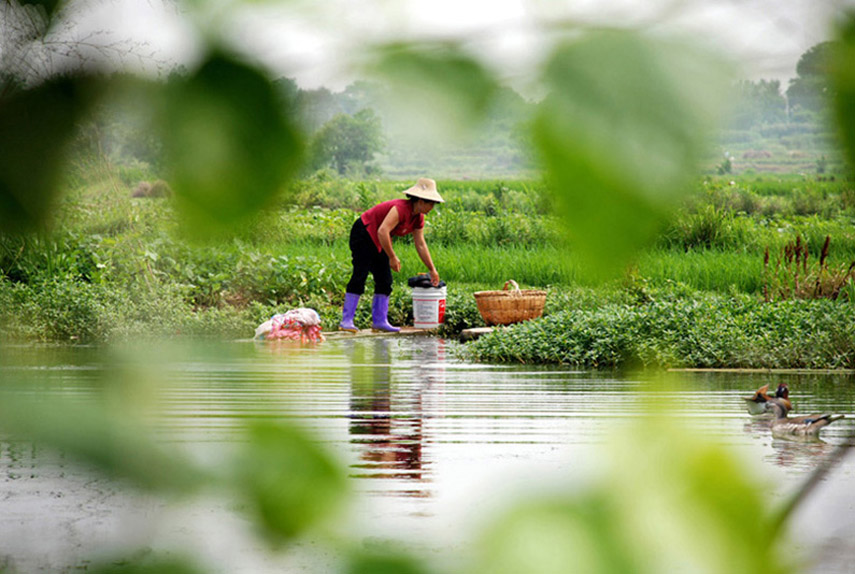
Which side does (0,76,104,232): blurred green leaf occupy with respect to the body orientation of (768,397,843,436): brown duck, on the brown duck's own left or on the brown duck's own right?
on the brown duck's own left

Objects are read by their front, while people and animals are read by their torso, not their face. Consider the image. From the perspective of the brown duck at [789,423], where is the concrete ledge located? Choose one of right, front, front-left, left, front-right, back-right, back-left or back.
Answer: front-right

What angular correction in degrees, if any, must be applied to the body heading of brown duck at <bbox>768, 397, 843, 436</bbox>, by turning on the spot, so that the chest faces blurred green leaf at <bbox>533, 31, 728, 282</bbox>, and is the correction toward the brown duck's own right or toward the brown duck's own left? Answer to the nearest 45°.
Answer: approximately 90° to the brown duck's own left

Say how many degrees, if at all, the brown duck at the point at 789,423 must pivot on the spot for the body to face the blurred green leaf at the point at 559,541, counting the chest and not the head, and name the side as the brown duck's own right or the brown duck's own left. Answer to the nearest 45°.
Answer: approximately 90° to the brown duck's own left

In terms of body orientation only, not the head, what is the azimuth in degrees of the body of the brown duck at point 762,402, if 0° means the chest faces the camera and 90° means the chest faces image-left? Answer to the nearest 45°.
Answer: approximately 270°

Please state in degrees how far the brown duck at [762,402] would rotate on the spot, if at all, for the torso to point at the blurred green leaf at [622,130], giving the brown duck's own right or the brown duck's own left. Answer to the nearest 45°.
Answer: approximately 90° to the brown duck's own right

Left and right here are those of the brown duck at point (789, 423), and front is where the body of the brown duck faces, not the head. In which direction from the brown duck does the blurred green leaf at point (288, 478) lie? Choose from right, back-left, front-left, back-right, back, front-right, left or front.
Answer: left

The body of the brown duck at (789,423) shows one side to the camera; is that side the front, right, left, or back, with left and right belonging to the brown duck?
left

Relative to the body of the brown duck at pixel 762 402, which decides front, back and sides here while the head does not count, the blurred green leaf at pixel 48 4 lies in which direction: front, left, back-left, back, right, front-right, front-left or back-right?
right

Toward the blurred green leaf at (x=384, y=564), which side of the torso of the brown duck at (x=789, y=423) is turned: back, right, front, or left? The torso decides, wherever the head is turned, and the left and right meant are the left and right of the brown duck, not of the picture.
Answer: left

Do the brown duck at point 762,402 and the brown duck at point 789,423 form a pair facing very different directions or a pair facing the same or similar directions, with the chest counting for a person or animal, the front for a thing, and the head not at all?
very different directions
